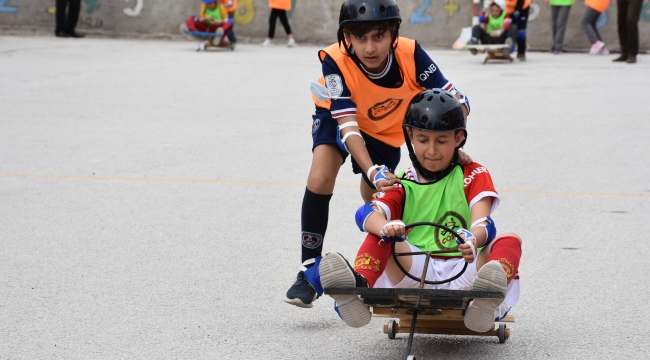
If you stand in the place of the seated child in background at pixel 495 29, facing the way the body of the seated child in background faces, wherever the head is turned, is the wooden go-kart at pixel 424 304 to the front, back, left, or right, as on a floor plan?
front

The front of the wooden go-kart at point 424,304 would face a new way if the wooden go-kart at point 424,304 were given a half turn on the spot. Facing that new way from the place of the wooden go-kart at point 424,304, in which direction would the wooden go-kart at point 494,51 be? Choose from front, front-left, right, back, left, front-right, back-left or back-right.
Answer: front

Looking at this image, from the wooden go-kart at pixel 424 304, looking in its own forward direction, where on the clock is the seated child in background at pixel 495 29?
The seated child in background is roughly at 6 o'clock from the wooden go-kart.

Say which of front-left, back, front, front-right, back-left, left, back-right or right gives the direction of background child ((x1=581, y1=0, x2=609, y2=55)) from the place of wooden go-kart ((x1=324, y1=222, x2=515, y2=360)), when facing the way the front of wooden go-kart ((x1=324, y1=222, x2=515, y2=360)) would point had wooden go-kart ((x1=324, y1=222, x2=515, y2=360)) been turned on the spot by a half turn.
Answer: front

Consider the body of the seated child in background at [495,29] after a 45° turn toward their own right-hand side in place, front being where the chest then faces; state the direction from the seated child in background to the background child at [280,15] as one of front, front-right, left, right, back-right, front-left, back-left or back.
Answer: right

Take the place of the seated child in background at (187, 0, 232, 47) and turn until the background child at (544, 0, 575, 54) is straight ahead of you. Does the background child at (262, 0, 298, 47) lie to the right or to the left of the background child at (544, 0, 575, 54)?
left

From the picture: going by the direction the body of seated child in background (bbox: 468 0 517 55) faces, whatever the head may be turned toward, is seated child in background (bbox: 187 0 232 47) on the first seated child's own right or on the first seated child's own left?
on the first seated child's own right

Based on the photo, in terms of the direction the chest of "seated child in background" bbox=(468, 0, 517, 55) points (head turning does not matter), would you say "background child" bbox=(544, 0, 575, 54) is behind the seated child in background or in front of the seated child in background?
behind

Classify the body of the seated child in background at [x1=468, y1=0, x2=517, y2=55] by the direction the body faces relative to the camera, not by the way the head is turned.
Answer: toward the camera

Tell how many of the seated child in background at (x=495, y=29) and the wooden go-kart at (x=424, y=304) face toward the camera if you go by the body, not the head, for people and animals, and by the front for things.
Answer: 2

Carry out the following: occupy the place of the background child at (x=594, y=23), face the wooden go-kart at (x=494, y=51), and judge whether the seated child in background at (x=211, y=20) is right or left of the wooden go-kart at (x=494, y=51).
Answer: right

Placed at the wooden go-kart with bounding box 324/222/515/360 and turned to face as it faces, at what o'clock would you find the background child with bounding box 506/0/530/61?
The background child is roughly at 6 o'clock from the wooden go-kart.

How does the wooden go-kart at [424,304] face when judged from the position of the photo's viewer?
facing the viewer

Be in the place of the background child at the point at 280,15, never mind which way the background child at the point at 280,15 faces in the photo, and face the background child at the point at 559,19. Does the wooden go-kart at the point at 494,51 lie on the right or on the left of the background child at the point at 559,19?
right
